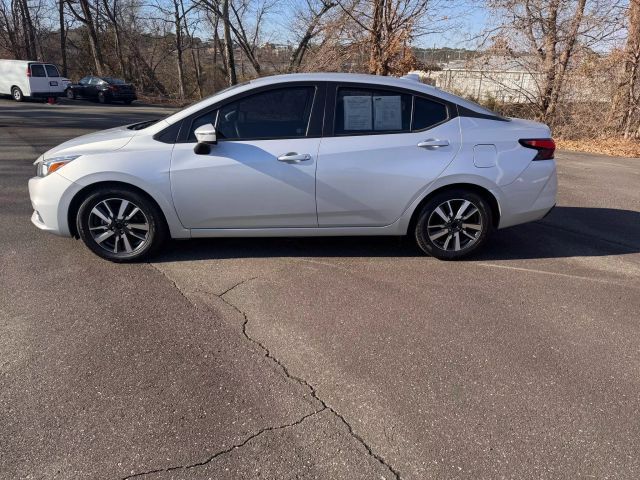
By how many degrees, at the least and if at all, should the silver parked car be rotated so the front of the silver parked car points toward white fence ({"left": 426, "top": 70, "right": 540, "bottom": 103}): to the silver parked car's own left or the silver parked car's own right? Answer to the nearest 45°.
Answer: approximately 135° to the silver parked car's own right

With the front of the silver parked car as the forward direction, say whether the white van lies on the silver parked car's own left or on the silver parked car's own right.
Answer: on the silver parked car's own right

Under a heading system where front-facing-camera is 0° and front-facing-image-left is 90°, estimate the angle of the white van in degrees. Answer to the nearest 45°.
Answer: approximately 135°

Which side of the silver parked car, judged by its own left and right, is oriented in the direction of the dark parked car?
right

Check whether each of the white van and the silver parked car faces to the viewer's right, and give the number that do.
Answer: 0

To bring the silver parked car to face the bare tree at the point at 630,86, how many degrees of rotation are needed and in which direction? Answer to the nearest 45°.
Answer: approximately 135° to its right

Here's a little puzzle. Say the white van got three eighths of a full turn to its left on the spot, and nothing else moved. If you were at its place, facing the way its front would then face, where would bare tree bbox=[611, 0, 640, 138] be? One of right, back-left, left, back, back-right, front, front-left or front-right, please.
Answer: front-left

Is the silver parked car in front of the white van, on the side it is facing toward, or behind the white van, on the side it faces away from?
behind

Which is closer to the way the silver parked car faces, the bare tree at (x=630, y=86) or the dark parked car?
the dark parked car

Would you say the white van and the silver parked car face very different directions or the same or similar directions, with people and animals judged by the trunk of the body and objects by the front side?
same or similar directions

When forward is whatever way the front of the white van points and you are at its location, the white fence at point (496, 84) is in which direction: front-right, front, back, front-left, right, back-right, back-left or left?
back

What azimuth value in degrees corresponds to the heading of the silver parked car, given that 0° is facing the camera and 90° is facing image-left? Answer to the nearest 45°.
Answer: approximately 90°
